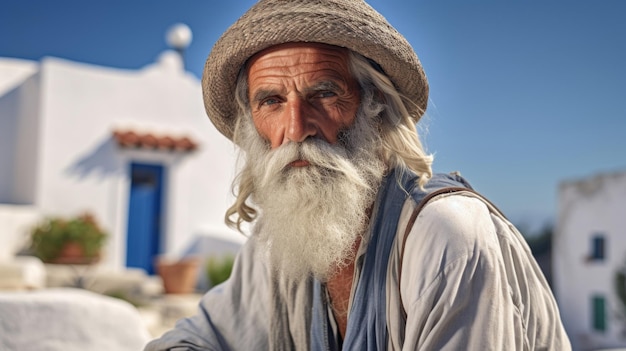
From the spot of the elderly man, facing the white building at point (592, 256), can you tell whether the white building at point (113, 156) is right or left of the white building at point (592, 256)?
left

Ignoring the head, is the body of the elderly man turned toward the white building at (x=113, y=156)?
no

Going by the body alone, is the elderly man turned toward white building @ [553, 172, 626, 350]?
no

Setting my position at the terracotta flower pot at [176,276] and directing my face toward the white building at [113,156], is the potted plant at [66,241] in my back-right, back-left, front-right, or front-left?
front-left

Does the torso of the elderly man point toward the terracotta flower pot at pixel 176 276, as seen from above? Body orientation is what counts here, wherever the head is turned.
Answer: no

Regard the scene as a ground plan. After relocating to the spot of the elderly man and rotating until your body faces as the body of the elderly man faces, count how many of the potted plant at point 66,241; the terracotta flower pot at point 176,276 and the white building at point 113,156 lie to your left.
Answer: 0

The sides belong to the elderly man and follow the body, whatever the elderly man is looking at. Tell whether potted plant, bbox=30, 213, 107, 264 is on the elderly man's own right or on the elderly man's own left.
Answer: on the elderly man's own right
